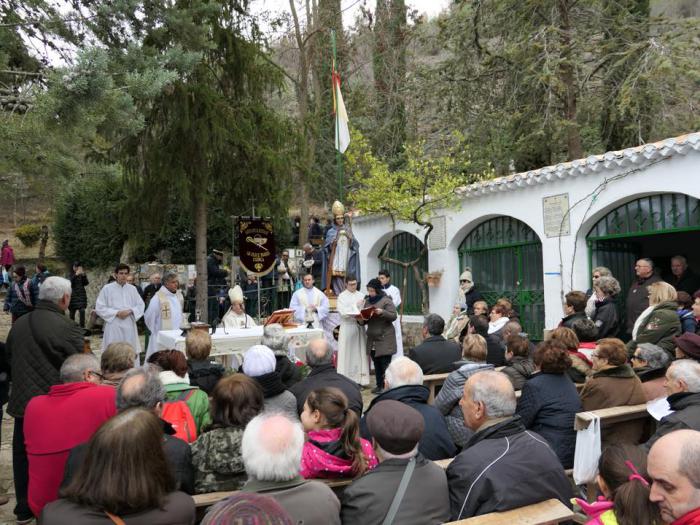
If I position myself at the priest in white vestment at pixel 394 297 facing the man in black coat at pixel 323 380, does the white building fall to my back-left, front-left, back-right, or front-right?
back-left

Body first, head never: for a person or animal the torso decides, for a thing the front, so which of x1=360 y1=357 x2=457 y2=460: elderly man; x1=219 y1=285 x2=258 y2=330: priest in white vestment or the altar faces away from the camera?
the elderly man

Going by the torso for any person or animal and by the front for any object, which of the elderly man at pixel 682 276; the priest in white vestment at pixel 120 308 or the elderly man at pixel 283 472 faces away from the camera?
the elderly man at pixel 283 472

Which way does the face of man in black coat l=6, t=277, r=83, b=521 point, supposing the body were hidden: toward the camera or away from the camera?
away from the camera

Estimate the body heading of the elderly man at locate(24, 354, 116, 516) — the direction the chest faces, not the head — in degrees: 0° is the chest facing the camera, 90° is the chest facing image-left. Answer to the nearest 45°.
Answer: approximately 225°

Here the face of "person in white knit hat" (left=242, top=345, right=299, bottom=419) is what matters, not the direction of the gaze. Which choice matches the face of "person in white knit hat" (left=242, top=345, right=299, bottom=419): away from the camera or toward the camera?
away from the camera

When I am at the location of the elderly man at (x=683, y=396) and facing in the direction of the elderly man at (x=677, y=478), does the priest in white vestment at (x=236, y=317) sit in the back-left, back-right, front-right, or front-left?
back-right

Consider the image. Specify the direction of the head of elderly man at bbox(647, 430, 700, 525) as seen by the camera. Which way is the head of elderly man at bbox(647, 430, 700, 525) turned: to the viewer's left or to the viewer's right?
to the viewer's left

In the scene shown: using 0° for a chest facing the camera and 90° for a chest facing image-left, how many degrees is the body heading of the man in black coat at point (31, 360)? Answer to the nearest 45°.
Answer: approximately 225°

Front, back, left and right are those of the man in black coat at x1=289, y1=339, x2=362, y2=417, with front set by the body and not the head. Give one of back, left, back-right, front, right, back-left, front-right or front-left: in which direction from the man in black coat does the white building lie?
front-right

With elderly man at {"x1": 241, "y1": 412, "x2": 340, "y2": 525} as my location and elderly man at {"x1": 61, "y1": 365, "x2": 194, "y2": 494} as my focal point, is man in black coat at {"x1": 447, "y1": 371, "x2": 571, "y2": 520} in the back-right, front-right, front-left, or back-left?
back-right

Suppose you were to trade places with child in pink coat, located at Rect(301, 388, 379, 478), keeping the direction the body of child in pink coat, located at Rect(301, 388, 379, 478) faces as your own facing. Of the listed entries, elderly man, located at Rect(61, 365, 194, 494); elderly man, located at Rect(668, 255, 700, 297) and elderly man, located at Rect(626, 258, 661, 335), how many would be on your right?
2

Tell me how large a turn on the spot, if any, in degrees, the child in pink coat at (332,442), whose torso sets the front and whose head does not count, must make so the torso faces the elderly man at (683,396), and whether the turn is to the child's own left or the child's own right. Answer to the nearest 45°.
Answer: approximately 135° to the child's own right

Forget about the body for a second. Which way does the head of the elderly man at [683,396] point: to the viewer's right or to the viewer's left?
to the viewer's left

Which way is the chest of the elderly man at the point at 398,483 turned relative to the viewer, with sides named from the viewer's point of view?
facing away from the viewer

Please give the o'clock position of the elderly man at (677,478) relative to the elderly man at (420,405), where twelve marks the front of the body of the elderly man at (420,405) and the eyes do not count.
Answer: the elderly man at (677,478) is roughly at 5 o'clock from the elderly man at (420,405).

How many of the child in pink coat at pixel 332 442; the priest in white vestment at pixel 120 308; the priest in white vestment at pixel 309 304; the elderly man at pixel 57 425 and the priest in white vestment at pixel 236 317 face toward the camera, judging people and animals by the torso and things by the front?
3
